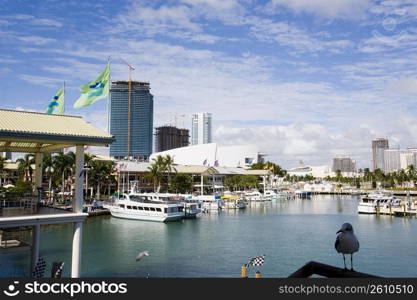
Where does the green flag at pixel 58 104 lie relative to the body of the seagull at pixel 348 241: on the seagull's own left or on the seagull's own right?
on the seagull's own right

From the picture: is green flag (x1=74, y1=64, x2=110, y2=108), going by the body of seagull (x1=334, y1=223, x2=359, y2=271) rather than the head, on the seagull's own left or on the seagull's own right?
on the seagull's own right

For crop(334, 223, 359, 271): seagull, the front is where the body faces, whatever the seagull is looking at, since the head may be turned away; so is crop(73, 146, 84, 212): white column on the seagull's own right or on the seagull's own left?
on the seagull's own right
